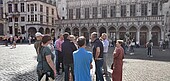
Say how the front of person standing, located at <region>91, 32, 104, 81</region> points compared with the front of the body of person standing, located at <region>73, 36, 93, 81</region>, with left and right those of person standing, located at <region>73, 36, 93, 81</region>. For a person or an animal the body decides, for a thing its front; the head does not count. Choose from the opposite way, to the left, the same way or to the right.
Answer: to the left

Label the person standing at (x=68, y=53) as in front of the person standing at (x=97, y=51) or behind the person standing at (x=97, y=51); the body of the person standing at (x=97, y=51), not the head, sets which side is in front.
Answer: in front

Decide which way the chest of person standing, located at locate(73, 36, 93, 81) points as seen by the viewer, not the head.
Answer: away from the camera

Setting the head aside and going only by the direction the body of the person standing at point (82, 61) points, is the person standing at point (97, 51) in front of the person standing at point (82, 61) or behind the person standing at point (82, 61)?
in front

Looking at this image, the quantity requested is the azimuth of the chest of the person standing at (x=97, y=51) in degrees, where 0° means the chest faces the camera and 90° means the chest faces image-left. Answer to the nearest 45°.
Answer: approximately 90°

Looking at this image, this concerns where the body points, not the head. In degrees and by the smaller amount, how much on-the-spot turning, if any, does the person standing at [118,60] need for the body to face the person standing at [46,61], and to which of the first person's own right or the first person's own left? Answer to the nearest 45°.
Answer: approximately 45° to the first person's own left

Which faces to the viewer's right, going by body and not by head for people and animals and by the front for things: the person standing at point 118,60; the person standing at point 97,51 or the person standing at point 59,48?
the person standing at point 59,48
